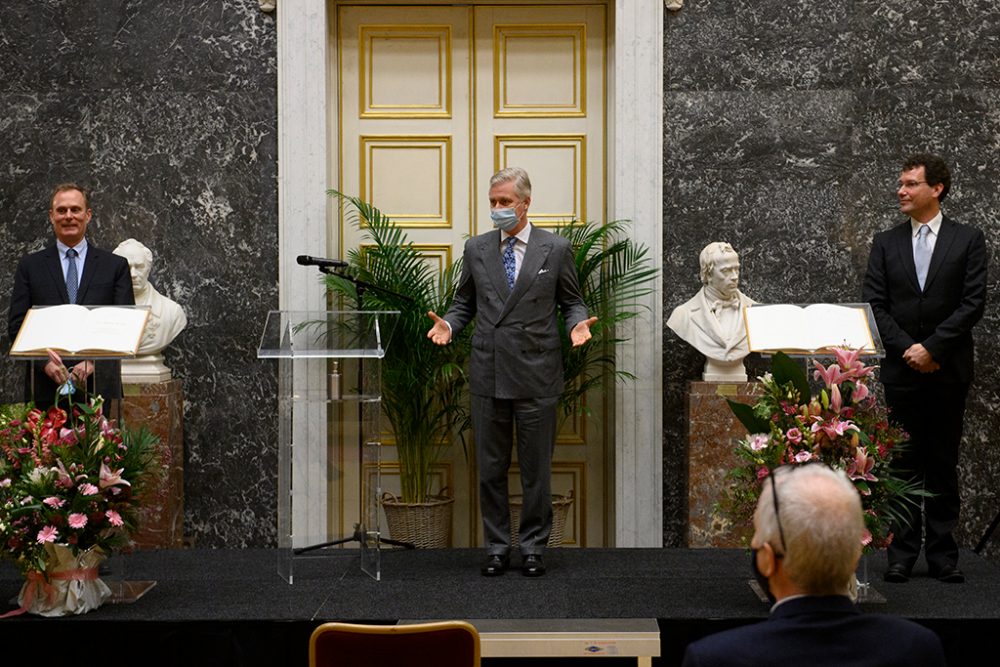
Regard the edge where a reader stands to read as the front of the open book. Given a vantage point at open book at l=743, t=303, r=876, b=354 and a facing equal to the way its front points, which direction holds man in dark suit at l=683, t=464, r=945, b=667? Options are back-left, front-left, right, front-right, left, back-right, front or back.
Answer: front

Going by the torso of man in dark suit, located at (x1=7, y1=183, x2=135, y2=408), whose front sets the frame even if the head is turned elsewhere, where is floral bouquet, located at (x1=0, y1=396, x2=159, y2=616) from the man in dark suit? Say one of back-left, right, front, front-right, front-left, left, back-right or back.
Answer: front

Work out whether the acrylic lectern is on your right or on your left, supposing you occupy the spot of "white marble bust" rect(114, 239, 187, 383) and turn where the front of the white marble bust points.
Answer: on your left

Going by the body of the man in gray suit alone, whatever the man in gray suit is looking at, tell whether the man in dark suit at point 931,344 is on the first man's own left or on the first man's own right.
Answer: on the first man's own left

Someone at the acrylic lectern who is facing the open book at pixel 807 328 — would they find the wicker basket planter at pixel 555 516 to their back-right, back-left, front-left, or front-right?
front-left

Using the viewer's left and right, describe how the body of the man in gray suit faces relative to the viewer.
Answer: facing the viewer

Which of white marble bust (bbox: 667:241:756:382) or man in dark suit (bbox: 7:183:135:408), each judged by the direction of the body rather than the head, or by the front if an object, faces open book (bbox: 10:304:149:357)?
the man in dark suit

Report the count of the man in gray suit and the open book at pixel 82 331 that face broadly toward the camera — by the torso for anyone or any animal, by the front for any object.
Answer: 2

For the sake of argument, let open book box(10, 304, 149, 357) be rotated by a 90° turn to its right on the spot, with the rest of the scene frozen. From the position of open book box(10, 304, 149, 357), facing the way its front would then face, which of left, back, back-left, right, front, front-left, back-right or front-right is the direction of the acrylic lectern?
back

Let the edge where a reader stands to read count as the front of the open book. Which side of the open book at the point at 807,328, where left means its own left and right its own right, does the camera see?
front

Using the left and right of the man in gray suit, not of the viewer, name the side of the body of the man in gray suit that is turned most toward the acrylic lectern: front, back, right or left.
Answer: right

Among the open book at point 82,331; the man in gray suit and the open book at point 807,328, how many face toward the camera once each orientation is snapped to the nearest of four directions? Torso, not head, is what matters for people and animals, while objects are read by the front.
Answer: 3

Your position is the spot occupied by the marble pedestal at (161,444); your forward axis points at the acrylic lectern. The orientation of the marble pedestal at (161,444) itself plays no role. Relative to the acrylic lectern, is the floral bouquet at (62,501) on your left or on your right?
right

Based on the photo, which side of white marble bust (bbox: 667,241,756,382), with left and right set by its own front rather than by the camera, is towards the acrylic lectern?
right

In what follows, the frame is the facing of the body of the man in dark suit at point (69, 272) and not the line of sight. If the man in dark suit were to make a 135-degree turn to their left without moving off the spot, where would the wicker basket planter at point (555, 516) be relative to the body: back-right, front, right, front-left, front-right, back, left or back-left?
front-right

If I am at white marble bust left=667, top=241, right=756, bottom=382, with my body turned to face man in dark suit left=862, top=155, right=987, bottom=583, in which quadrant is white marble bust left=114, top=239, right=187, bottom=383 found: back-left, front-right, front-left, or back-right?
back-right

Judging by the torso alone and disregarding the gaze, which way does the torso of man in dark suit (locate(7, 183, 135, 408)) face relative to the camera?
toward the camera

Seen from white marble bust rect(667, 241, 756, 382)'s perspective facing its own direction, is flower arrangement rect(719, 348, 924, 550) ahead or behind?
ahead
